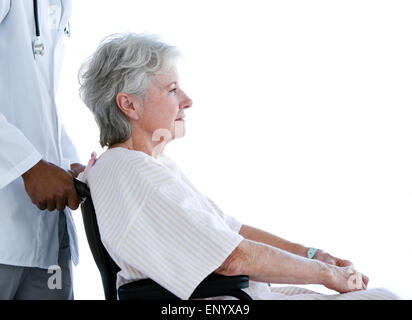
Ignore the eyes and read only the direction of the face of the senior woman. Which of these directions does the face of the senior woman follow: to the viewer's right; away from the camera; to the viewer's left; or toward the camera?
to the viewer's right

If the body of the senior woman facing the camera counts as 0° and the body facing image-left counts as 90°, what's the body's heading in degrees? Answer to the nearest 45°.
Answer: approximately 270°
